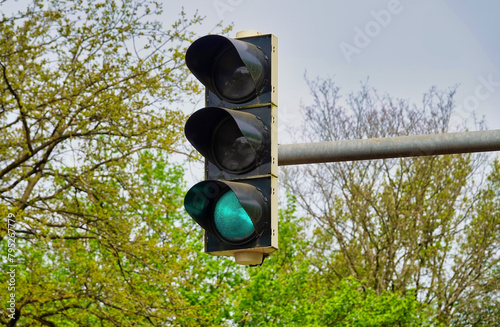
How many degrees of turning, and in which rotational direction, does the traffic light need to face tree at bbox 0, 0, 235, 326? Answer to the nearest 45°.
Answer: approximately 135° to its right

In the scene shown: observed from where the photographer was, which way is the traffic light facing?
facing the viewer and to the left of the viewer

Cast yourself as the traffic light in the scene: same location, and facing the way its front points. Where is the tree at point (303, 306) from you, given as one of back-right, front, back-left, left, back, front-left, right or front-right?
back-right
